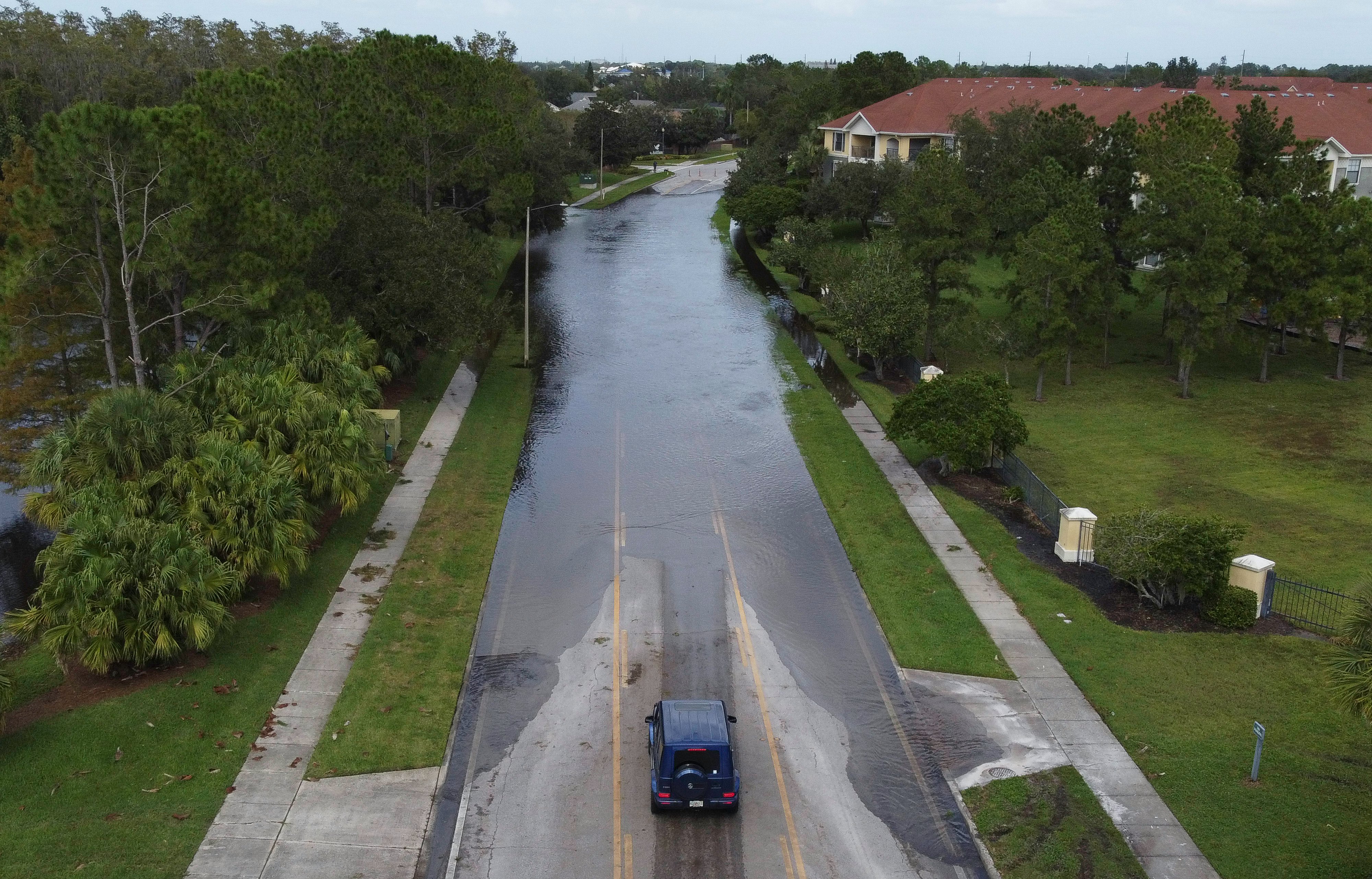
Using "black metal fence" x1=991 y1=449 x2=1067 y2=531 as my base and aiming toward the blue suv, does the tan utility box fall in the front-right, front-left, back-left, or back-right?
front-right

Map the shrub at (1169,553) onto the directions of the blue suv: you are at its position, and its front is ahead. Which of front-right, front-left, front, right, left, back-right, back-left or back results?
front-right

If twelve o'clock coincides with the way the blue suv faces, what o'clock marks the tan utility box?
The tan utility box is roughly at 11 o'clock from the blue suv.

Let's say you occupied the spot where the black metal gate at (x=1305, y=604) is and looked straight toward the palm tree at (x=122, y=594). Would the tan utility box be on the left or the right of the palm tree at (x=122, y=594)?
right

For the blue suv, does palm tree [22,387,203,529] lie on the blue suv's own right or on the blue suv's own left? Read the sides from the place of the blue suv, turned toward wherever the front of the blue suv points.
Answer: on the blue suv's own left

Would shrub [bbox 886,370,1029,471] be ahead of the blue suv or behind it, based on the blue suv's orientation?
ahead

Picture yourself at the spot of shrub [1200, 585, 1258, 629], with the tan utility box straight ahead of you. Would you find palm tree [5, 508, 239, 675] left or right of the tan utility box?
left

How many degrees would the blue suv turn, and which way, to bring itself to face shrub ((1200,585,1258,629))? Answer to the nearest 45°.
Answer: approximately 45° to its right

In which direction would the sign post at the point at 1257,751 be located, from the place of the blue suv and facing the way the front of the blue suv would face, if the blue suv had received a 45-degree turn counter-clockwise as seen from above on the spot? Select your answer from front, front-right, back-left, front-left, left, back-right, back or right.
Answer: back-right

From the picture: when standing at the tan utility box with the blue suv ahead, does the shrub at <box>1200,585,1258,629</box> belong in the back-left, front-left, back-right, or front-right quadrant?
front-left

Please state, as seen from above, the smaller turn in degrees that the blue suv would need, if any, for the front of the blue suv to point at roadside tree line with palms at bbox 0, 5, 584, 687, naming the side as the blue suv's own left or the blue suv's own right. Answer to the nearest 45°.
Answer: approximately 45° to the blue suv's own left

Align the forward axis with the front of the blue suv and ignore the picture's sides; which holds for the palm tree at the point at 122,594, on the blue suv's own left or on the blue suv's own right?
on the blue suv's own left

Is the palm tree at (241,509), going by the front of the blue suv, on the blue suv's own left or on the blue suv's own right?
on the blue suv's own left

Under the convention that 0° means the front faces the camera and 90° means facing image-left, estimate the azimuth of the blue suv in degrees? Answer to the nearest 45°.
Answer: approximately 180°

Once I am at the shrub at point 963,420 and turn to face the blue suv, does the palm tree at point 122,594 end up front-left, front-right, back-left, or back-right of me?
front-right
